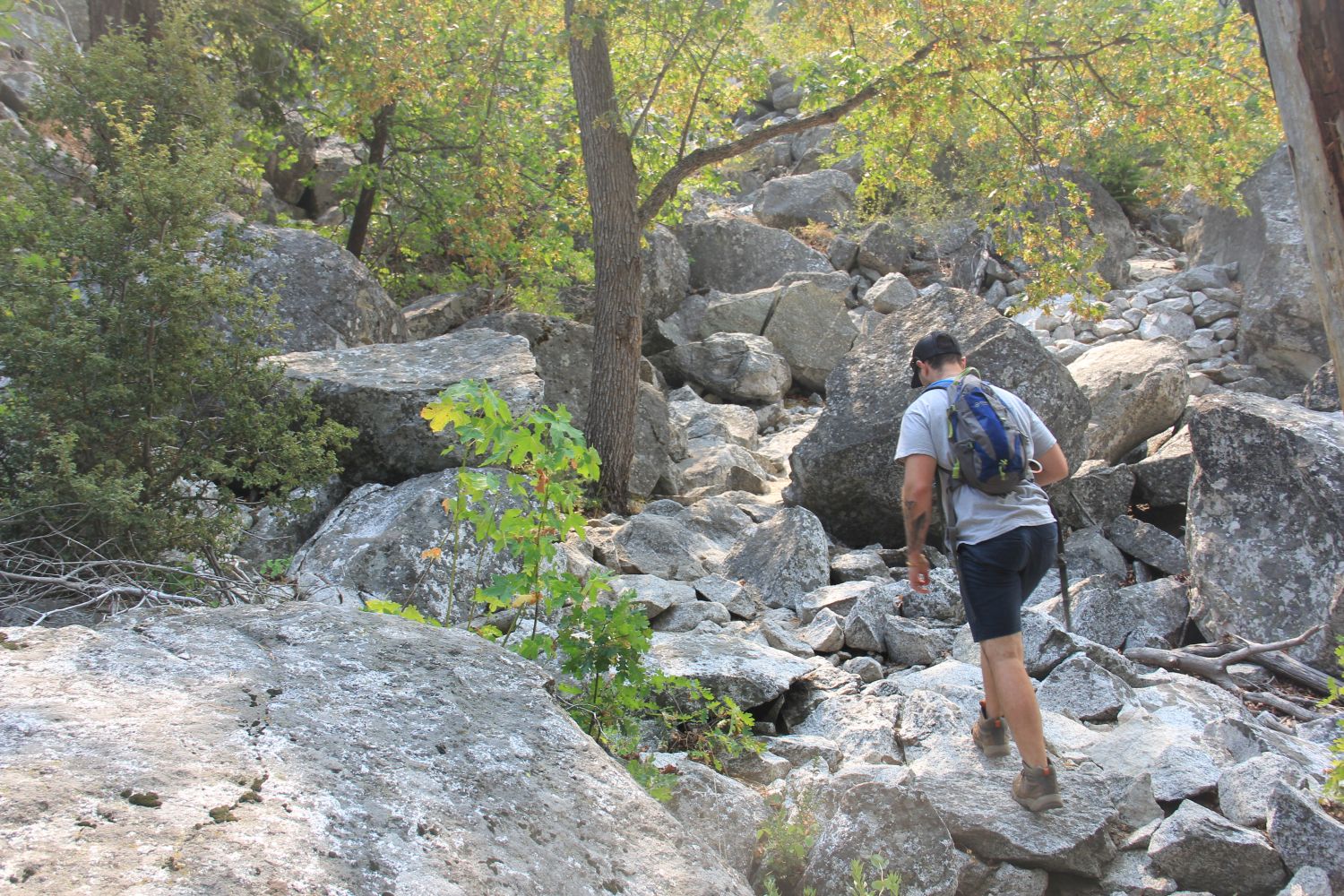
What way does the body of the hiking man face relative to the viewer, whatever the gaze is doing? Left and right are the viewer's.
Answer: facing away from the viewer and to the left of the viewer

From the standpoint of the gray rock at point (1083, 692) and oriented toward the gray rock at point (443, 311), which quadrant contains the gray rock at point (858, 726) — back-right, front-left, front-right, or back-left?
front-left

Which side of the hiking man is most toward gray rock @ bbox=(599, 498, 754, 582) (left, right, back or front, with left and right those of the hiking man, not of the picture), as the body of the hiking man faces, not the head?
front

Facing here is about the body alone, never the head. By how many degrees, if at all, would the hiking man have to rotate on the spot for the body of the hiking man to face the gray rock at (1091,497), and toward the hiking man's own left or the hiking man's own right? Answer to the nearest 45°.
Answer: approximately 45° to the hiking man's own right

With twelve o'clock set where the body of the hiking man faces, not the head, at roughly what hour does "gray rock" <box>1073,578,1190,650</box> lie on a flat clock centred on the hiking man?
The gray rock is roughly at 2 o'clock from the hiking man.

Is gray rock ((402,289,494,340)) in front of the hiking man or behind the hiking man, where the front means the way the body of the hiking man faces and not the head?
in front

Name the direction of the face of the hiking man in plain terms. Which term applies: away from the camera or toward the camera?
away from the camera

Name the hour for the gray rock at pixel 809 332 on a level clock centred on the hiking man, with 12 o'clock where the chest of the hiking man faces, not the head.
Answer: The gray rock is roughly at 1 o'clock from the hiking man.

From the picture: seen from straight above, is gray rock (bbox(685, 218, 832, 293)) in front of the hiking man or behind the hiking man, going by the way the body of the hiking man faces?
in front

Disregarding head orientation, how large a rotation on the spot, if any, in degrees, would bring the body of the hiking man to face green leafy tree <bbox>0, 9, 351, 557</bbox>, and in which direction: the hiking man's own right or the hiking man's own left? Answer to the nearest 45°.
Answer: approximately 45° to the hiking man's own left

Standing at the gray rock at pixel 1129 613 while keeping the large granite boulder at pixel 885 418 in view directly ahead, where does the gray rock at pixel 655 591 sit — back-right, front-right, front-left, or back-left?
front-left

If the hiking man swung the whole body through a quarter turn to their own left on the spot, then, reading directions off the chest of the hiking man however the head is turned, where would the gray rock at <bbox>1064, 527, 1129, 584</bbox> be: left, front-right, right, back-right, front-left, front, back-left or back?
back-right

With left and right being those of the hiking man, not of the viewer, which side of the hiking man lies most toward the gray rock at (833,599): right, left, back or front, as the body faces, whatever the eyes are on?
front
